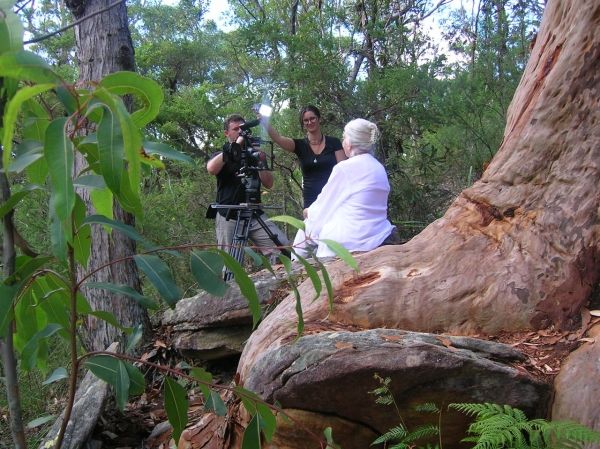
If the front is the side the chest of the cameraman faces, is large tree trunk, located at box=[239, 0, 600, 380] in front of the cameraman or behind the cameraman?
in front

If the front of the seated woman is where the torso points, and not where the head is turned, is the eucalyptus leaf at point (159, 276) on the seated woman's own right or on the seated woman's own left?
on the seated woman's own left

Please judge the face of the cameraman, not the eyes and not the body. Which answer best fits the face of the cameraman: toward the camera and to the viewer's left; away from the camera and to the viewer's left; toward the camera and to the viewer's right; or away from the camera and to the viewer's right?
toward the camera and to the viewer's right

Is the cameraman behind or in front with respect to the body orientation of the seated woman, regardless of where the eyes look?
in front

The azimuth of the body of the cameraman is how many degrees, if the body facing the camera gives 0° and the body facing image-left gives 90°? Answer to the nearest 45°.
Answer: approximately 315°

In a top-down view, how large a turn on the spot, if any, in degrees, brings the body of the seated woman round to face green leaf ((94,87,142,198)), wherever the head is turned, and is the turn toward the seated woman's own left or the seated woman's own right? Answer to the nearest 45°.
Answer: approximately 135° to the seated woman's own left

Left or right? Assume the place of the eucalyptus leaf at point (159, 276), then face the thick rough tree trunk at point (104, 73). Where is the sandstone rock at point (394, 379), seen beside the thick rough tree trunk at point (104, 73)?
right

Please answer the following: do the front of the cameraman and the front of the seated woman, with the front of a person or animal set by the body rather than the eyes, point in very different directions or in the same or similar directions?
very different directions

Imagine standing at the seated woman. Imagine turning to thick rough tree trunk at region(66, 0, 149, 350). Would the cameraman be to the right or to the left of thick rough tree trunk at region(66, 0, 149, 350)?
right

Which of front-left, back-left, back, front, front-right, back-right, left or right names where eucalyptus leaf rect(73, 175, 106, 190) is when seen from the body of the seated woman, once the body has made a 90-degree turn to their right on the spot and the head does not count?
back-right

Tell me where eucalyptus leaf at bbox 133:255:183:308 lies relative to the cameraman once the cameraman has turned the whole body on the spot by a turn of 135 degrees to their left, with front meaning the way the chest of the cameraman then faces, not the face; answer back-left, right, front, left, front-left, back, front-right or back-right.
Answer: back

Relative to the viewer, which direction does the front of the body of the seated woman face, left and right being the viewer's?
facing away from the viewer and to the left of the viewer

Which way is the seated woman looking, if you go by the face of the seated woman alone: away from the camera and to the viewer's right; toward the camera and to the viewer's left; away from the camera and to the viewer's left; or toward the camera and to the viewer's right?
away from the camera and to the viewer's left

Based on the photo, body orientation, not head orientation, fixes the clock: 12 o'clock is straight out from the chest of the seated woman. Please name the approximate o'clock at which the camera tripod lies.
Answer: The camera tripod is roughly at 11 o'clock from the seated woman.
